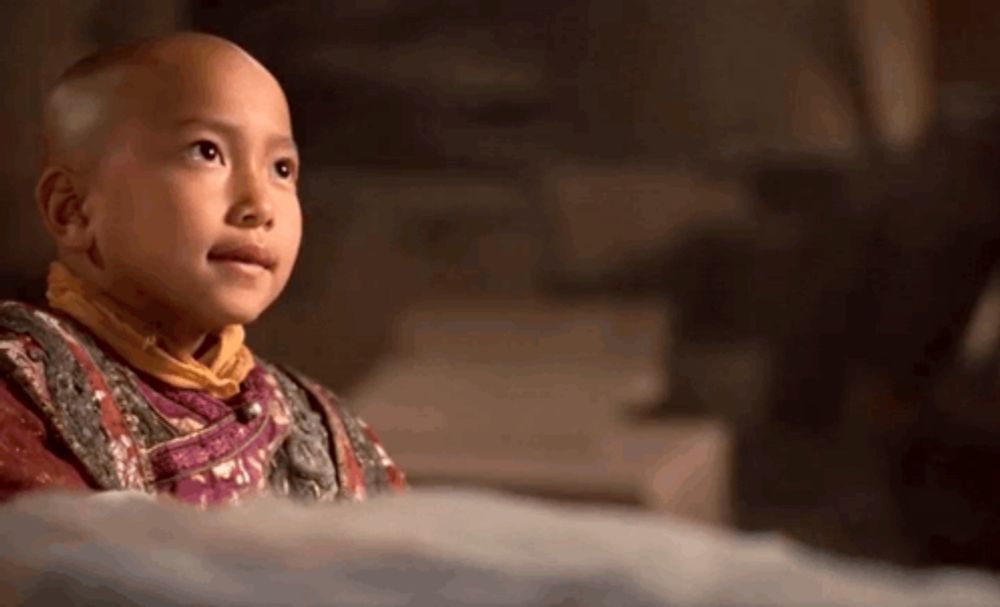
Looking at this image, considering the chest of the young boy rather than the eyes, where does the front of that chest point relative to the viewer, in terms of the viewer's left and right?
facing the viewer and to the right of the viewer

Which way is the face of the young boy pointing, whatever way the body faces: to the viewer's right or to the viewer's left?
to the viewer's right
